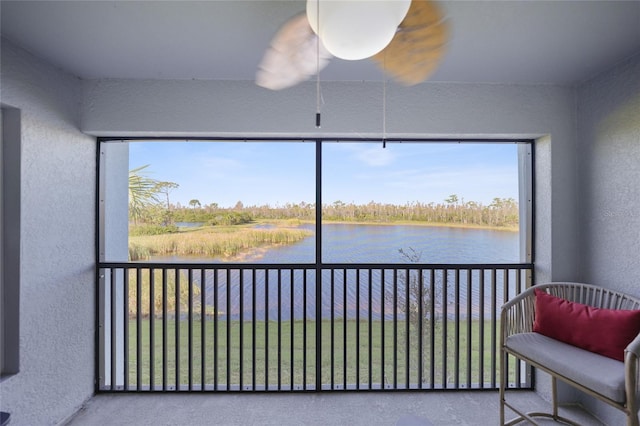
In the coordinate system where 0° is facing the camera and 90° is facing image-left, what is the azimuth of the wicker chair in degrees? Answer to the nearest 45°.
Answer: approximately 45°
